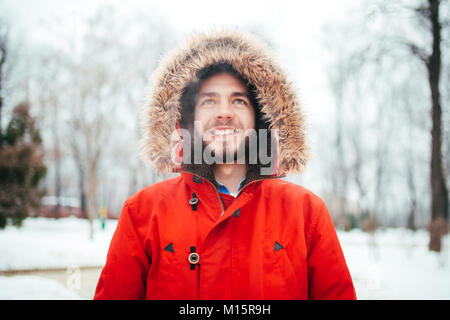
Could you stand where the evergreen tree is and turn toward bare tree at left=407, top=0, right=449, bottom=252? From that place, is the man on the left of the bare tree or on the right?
right

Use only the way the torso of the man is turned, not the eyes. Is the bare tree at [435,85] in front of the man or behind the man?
behind

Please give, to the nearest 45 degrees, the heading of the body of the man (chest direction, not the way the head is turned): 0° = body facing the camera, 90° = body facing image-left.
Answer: approximately 0°

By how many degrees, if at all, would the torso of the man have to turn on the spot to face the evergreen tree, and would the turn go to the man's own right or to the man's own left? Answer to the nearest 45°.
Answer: approximately 135° to the man's own right
